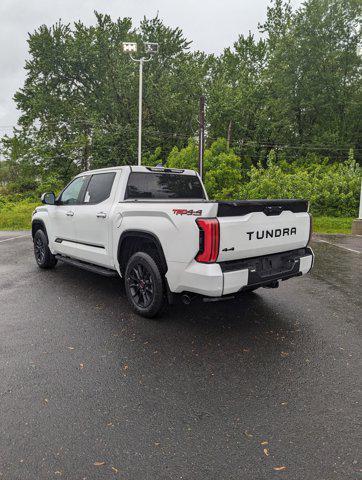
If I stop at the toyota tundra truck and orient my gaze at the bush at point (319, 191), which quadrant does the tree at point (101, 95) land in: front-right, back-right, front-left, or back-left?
front-left

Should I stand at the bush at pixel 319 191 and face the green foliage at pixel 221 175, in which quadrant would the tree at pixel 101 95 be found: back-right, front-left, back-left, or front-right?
front-right

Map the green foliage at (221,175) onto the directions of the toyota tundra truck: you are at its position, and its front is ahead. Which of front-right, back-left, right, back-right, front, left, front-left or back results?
front-right

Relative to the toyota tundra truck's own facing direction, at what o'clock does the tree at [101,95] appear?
The tree is roughly at 1 o'clock from the toyota tundra truck.

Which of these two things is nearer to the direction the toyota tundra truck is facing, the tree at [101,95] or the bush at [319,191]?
the tree

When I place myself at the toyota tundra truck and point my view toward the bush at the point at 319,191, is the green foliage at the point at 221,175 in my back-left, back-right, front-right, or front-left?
front-left

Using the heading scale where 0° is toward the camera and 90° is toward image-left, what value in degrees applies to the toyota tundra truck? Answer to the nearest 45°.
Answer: approximately 135°

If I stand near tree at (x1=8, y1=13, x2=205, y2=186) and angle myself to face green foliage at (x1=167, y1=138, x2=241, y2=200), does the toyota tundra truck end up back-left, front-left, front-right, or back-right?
front-right

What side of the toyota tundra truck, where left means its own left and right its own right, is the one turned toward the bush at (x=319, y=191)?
right
